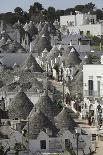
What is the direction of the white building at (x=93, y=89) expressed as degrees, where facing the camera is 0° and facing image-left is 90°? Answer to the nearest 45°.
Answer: approximately 0°
